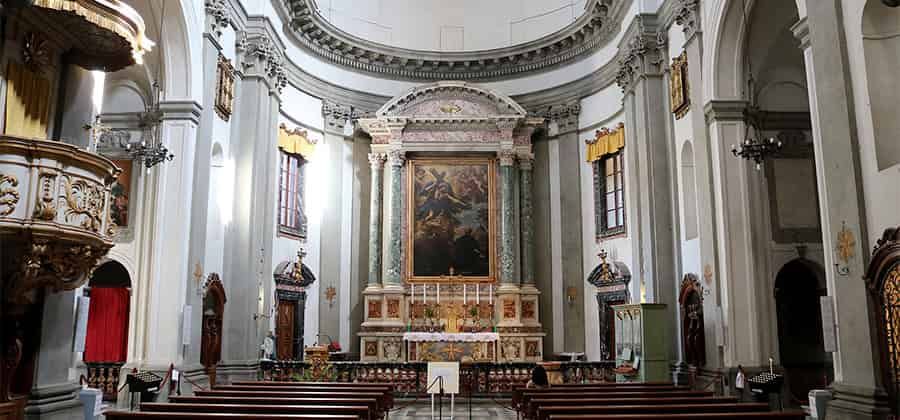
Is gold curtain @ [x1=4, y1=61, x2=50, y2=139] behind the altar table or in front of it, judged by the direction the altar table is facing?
in front

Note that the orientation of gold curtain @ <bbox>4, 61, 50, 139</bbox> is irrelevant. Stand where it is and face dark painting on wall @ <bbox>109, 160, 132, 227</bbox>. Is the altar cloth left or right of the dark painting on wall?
right

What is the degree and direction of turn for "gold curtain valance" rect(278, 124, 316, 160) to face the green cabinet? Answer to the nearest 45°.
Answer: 0° — it already faces it

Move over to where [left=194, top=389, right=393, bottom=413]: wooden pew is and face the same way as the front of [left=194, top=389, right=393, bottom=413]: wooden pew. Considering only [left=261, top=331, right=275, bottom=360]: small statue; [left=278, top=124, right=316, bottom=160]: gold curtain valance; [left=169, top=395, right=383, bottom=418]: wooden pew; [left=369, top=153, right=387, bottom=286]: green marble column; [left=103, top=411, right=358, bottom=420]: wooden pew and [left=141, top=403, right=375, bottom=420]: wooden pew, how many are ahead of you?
3

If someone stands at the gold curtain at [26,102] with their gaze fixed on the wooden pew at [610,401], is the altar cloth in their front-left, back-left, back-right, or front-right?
front-left

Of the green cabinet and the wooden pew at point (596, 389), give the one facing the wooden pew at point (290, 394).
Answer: the green cabinet

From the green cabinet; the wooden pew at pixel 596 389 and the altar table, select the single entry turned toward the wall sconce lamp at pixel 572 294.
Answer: the wooden pew

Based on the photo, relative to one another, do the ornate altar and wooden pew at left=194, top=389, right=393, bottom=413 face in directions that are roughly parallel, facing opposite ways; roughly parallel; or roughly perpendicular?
roughly parallel, facing opposite ways

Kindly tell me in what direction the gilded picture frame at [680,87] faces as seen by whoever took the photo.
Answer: facing to the left of the viewer

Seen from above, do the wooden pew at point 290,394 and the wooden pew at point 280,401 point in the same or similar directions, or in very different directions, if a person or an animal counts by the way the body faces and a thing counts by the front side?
same or similar directions

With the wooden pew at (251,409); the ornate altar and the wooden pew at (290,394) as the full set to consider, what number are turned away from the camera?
2

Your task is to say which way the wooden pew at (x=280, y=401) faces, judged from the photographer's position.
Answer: facing away from the viewer

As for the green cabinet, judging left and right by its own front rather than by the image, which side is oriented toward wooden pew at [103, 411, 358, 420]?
front

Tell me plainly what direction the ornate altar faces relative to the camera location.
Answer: facing the viewer

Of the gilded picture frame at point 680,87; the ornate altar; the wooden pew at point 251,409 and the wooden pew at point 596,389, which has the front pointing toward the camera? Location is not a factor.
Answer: the ornate altar

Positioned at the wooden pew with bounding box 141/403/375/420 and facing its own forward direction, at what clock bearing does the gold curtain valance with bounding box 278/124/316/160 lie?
The gold curtain valance is roughly at 12 o'clock from the wooden pew.

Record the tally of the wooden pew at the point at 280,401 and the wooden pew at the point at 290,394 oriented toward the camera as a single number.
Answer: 0

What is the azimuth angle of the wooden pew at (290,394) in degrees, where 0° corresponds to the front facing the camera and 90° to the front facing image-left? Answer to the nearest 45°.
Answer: approximately 180°

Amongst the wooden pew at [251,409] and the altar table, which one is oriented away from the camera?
the wooden pew

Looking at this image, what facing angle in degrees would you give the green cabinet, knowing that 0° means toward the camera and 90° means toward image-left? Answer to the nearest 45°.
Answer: approximately 45°
